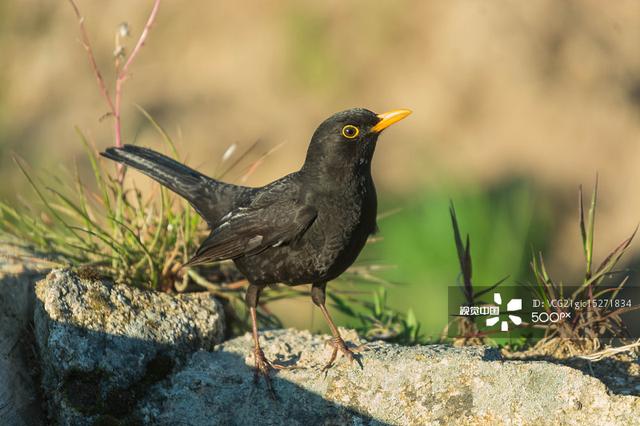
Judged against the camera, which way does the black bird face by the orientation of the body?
to the viewer's right

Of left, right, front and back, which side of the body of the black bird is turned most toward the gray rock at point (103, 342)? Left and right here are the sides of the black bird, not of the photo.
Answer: back

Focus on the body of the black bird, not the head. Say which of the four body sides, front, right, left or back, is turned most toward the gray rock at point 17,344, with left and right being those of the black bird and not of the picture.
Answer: back
